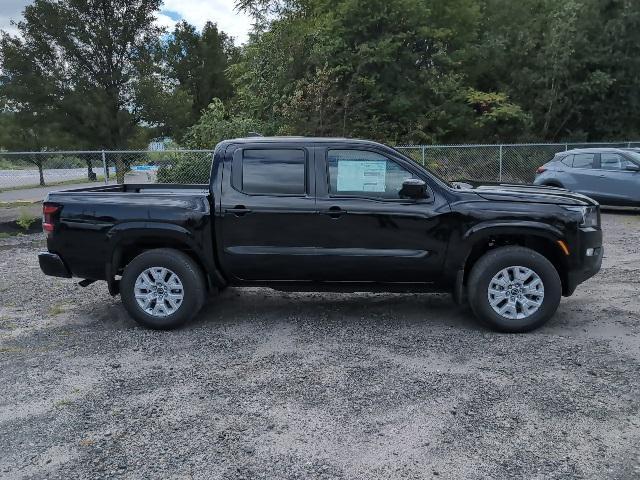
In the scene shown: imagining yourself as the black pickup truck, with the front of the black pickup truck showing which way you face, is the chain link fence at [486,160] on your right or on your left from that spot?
on your left

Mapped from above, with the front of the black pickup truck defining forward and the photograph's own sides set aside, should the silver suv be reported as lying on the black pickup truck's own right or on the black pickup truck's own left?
on the black pickup truck's own left

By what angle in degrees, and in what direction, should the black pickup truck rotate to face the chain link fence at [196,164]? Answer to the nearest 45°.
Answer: approximately 90° to its left

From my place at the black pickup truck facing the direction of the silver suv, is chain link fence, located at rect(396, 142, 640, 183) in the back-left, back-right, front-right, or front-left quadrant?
front-left

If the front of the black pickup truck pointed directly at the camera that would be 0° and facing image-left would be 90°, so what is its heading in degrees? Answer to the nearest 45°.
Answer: approximately 270°

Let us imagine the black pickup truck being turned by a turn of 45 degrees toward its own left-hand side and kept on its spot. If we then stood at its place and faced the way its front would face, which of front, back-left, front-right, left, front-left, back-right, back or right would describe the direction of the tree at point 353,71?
front-left

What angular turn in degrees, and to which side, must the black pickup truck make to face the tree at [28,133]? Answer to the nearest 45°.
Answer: approximately 135° to its left

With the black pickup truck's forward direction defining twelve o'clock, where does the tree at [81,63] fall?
The tree is roughly at 8 o'clock from the black pickup truck.

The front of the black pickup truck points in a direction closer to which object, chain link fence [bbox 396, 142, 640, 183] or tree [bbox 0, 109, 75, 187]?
the chain link fence
